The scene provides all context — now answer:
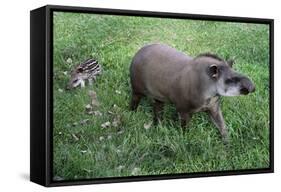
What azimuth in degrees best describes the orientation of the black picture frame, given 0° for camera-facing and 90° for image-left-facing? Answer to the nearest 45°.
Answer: approximately 315°
